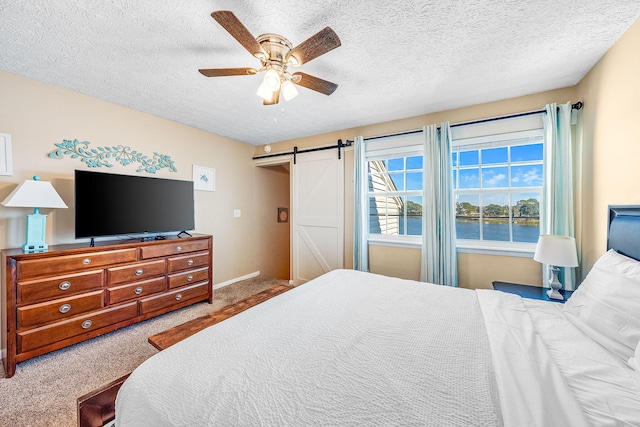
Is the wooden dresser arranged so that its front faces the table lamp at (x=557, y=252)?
yes

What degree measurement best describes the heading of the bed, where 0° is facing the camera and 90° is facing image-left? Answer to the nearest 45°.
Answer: approximately 90°

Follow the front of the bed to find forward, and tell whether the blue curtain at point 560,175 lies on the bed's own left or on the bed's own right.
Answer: on the bed's own right

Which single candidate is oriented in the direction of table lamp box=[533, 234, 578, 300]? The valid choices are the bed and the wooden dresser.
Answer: the wooden dresser

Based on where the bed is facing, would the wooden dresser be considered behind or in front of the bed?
in front

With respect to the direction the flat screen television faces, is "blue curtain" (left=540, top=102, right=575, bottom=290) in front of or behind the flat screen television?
in front

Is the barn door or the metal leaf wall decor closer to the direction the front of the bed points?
the metal leaf wall decor

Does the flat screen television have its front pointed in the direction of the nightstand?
yes

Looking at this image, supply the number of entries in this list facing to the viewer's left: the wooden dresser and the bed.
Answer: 1

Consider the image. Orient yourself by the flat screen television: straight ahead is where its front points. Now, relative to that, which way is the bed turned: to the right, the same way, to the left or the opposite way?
the opposite way
